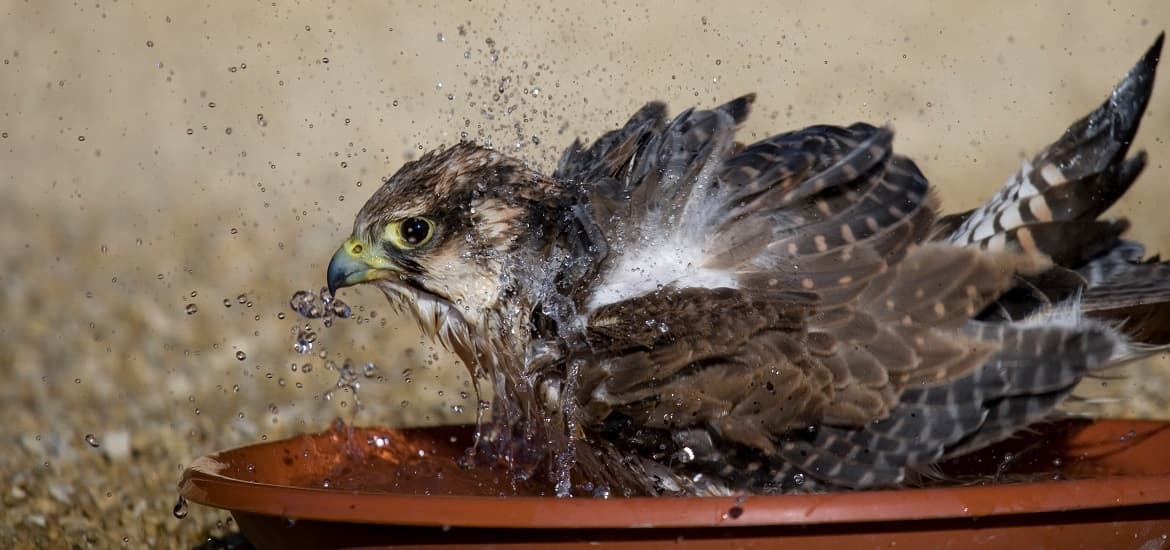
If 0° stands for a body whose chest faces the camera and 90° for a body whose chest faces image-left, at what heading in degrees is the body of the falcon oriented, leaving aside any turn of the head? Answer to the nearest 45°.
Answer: approximately 90°
